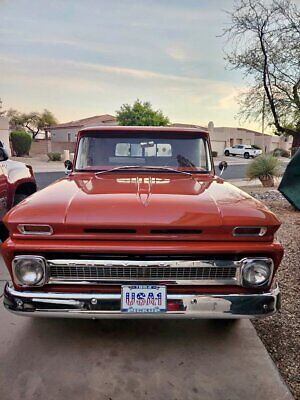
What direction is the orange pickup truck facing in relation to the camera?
toward the camera

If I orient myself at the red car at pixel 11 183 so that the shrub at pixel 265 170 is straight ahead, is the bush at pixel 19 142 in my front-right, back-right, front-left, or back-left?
front-left

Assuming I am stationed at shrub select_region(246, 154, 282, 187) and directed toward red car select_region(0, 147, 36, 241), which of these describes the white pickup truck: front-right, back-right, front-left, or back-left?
back-right

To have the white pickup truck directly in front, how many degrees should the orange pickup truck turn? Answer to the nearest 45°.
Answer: approximately 180°

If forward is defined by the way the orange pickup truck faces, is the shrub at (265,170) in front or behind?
behind

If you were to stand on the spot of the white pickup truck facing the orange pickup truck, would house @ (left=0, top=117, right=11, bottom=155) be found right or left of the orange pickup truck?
right

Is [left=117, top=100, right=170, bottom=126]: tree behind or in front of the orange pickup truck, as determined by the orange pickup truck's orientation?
behind

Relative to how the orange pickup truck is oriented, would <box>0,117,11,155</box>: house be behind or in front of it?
behind

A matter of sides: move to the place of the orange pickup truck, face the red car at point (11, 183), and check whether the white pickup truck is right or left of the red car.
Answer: right
